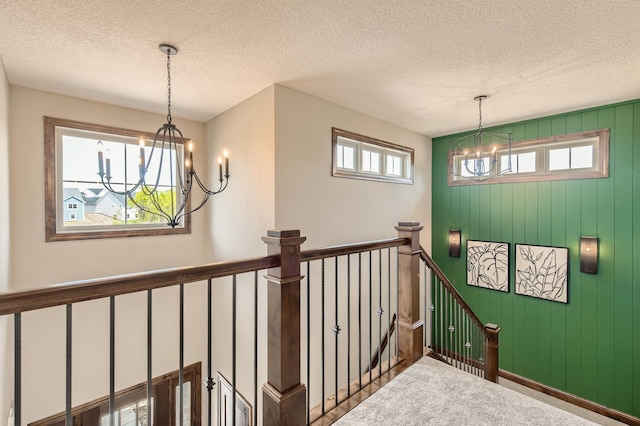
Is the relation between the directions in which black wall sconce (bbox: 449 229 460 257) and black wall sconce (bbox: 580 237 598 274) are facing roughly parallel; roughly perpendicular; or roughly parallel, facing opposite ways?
roughly parallel

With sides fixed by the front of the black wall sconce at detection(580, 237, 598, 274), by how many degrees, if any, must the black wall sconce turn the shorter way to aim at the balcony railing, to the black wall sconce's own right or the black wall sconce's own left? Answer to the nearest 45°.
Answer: approximately 45° to the black wall sconce's own right

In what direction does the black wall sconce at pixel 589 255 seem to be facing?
toward the camera

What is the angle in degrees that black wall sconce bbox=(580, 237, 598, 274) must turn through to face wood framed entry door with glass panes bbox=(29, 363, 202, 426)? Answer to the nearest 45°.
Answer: approximately 45° to its right

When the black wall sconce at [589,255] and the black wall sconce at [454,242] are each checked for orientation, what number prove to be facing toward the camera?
2

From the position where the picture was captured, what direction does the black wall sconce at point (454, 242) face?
facing the viewer

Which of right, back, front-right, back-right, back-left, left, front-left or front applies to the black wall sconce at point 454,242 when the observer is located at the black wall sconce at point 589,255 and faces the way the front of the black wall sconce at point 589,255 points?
right
